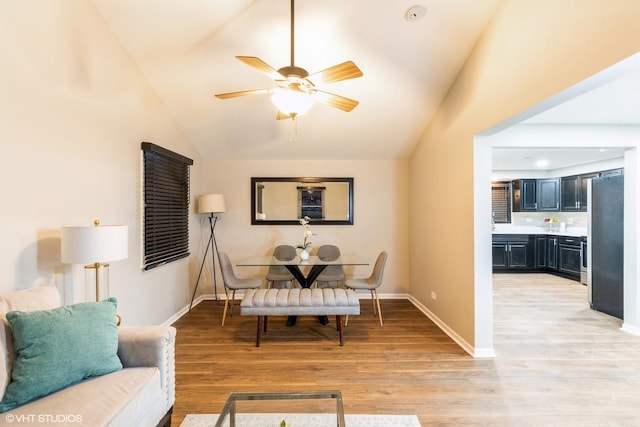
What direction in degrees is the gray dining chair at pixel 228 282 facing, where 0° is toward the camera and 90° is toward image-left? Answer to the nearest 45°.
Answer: approximately 270°

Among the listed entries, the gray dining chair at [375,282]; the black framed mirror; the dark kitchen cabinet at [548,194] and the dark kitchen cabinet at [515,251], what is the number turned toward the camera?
3

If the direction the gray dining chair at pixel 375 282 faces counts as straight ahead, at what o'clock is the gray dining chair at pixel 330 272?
the gray dining chair at pixel 330 272 is roughly at 1 o'clock from the gray dining chair at pixel 375 282.

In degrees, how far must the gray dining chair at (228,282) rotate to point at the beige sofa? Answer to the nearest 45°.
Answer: approximately 90° to its right

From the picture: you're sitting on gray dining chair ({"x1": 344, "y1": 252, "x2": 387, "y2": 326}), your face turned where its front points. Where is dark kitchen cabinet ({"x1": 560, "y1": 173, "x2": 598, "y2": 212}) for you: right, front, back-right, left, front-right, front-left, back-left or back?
back-right
